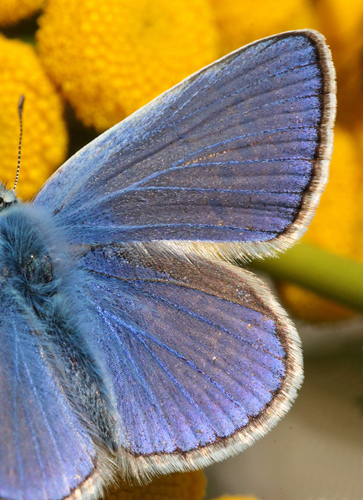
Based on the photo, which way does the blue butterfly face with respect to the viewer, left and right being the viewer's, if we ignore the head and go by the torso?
facing away from the viewer and to the left of the viewer
